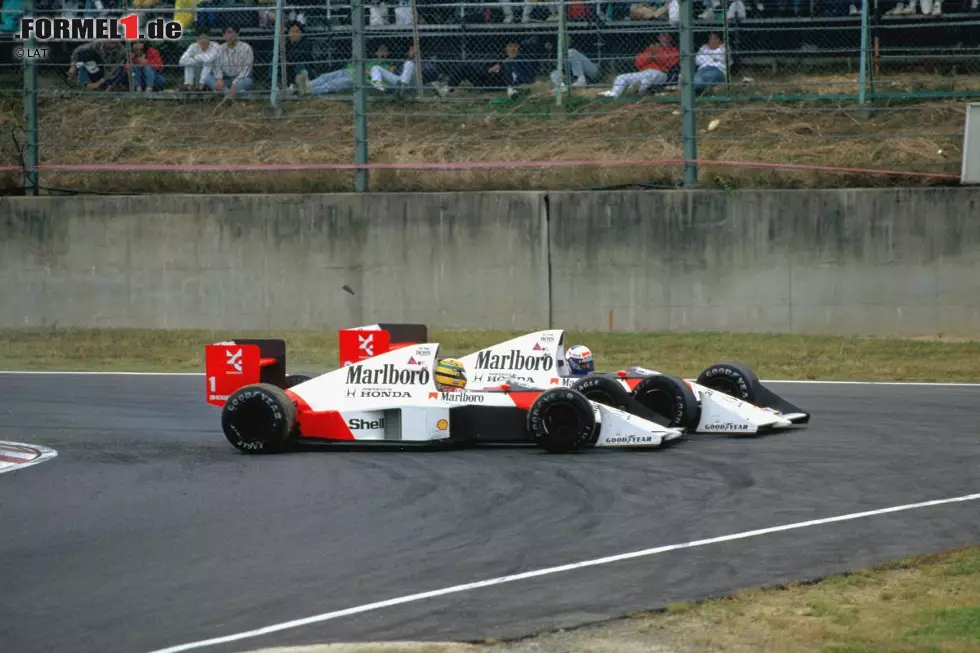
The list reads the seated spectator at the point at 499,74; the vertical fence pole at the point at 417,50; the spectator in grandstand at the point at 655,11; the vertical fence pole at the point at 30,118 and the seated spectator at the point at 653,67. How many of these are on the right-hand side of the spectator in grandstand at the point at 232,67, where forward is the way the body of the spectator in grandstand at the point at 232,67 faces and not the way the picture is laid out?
1

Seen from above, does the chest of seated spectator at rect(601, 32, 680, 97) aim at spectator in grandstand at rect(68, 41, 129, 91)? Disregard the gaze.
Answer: no

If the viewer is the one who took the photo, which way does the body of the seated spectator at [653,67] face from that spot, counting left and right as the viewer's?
facing the viewer and to the left of the viewer

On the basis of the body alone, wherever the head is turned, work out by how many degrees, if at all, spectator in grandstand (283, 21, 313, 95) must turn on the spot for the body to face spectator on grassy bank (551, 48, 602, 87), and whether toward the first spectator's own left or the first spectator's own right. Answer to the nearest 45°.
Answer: approximately 90° to the first spectator's own left

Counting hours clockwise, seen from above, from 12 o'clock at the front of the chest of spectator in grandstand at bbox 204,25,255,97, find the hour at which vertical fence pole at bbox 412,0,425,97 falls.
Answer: The vertical fence pole is roughly at 10 o'clock from the spectator in grandstand.

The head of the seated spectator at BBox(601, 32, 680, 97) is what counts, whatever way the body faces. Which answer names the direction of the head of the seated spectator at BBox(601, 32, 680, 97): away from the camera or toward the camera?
toward the camera

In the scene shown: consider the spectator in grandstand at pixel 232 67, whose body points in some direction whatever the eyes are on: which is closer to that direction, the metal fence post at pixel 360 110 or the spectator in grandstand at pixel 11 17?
the metal fence post

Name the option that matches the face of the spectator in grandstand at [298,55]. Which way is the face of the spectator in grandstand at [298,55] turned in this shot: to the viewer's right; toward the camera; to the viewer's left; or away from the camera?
toward the camera

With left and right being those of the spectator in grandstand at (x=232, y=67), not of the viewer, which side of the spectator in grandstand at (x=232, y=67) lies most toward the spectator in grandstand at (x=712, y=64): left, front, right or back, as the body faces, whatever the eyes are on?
left

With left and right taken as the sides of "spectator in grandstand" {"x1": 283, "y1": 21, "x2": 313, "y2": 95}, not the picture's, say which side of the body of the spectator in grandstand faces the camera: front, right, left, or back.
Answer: front

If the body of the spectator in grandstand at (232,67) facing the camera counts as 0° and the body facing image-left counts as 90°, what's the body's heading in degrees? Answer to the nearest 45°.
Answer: approximately 0°

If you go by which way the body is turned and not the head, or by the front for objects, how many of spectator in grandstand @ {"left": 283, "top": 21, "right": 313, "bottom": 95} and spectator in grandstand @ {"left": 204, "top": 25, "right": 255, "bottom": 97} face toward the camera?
2

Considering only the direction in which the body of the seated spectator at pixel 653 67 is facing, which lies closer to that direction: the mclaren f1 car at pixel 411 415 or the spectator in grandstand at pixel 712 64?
the mclaren f1 car

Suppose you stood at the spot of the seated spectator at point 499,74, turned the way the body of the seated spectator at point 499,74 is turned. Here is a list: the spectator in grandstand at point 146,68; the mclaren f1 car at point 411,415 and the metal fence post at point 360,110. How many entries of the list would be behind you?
0

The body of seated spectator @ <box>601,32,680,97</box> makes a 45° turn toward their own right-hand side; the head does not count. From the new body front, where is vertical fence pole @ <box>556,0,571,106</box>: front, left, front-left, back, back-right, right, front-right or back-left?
front

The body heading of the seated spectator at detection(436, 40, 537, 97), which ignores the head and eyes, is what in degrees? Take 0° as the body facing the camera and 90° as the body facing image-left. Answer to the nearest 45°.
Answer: approximately 45°

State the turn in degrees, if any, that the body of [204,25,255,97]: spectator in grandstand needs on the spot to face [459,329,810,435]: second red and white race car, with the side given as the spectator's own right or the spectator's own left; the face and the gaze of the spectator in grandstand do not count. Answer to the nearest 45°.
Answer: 0° — they already face it

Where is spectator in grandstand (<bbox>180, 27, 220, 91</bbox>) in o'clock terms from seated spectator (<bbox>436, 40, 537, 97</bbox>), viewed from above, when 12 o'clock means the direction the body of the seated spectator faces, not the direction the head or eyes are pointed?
The spectator in grandstand is roughly at 2 o'clock from the seated spectator.

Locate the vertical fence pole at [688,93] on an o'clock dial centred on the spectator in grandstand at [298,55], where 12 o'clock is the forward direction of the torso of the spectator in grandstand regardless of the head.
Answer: The vertical fence pole is roughly at 10 o'clock from the spectator in grandstand.
